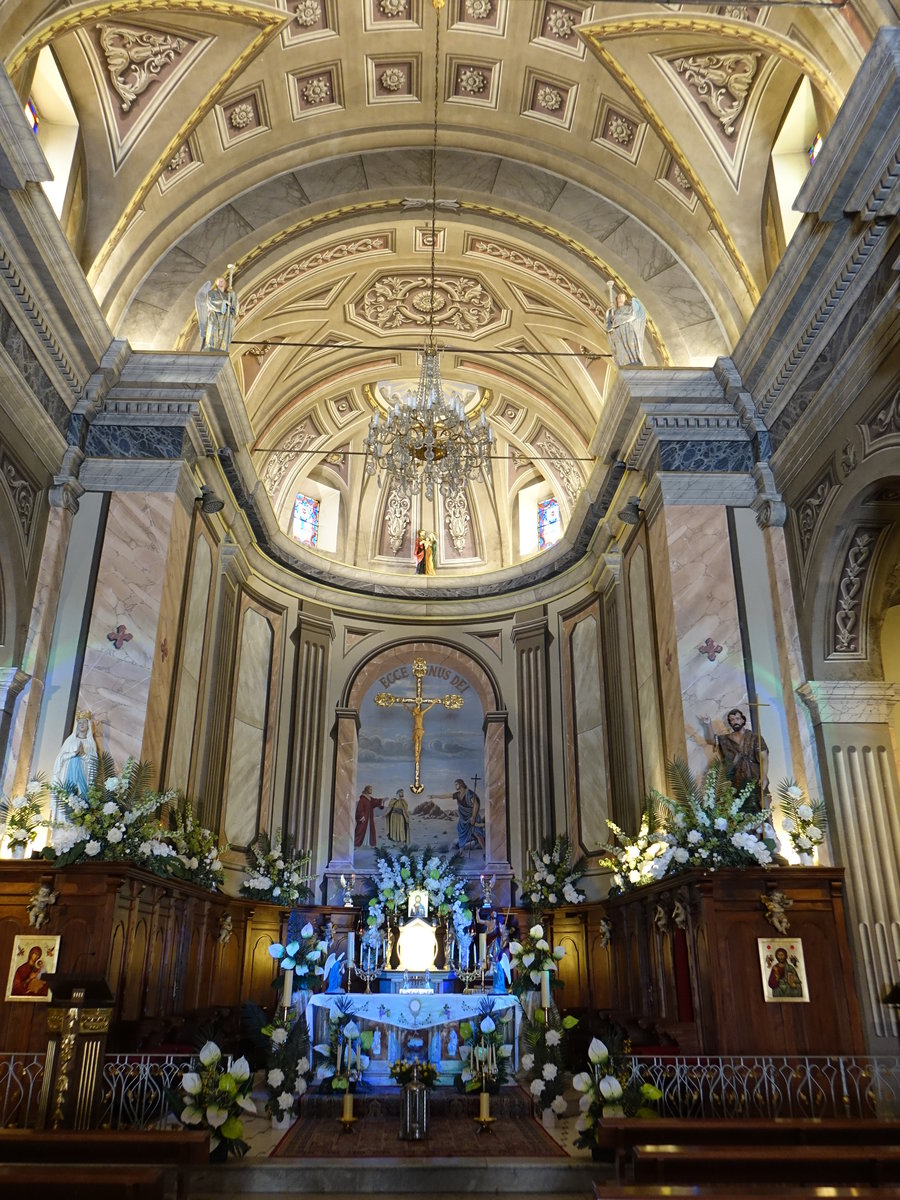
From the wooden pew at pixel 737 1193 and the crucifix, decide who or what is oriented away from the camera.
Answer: the wooden pew

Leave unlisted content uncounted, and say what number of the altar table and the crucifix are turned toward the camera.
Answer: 2

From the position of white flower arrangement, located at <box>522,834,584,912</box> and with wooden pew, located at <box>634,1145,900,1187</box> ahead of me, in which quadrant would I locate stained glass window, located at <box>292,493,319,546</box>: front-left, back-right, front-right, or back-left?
back-right

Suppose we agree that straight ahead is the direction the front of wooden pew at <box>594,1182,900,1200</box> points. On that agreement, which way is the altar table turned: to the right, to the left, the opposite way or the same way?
the opposite way

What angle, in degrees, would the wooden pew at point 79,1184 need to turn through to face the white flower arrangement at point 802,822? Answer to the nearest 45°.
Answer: approximately 90° to its right

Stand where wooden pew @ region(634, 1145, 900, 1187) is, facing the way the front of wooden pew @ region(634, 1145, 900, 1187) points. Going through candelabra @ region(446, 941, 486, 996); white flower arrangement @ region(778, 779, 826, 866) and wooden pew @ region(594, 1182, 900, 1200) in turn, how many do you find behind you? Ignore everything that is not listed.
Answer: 1

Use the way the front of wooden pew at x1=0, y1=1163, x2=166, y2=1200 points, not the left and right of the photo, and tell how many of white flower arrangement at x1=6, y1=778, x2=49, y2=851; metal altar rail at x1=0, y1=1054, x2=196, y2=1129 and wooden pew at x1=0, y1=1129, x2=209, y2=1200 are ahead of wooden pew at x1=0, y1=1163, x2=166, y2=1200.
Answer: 3

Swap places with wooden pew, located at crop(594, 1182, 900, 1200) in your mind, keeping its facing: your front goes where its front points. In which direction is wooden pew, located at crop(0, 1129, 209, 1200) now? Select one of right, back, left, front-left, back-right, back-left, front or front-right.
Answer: left

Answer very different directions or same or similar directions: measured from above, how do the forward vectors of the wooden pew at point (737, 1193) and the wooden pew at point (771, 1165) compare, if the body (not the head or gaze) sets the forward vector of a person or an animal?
same or similar directions

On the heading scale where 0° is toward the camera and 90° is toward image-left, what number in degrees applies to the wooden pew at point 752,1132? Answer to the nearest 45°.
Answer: approximately 180°

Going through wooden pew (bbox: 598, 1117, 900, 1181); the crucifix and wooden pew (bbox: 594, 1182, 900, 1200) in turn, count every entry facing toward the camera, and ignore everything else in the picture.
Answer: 1

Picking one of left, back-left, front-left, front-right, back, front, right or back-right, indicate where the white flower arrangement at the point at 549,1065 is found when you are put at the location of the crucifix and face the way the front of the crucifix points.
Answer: front

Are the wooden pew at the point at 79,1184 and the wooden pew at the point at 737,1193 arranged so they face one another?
no

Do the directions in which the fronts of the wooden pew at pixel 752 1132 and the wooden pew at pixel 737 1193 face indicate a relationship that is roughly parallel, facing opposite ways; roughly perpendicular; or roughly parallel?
roughly parallel

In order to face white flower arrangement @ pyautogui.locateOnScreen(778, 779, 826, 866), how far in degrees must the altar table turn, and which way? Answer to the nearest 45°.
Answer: approximately 45° to its left

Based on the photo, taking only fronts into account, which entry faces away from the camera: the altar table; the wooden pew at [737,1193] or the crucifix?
the wooden pew

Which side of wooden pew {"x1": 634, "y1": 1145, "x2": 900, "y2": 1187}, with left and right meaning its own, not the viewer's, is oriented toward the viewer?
back

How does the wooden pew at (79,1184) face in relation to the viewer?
away from the camera

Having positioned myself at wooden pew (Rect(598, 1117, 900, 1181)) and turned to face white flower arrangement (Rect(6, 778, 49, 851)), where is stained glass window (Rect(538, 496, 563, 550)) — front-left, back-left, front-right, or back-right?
front-right

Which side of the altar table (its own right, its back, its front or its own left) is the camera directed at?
front

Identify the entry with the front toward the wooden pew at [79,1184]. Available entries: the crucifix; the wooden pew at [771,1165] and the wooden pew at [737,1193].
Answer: the crucifix

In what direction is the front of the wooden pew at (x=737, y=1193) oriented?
away from the camera
